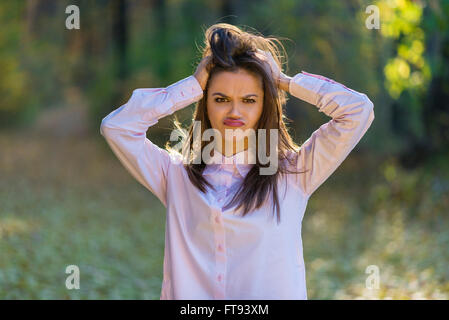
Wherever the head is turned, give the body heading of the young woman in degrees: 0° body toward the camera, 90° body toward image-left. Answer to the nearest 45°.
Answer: approximately 0°
